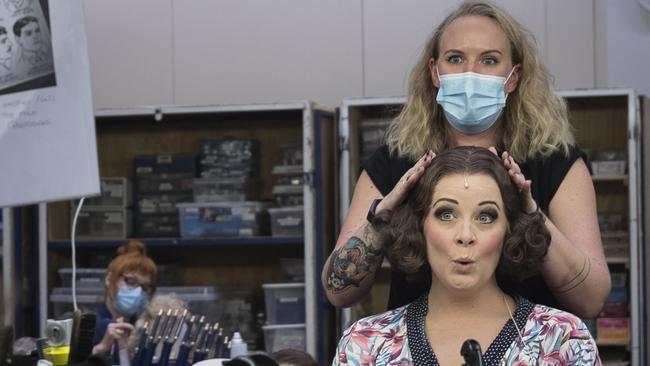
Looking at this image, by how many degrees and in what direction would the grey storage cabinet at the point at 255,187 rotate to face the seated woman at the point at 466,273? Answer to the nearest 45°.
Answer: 0° — it already faces them

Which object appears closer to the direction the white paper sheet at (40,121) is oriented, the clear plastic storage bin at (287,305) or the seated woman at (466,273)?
the seated woman

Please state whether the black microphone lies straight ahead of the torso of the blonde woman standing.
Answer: yes

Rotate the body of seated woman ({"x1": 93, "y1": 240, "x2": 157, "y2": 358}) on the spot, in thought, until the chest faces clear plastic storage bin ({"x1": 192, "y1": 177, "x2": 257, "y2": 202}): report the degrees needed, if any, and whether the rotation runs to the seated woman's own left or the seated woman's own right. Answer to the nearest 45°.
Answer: approximately 90° to the seated woman's own left

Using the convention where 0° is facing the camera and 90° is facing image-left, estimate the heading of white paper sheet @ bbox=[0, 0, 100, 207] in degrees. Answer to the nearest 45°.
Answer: approximately 0°

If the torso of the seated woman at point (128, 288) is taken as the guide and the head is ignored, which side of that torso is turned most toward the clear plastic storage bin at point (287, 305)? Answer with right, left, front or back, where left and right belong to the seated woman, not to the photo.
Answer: left
